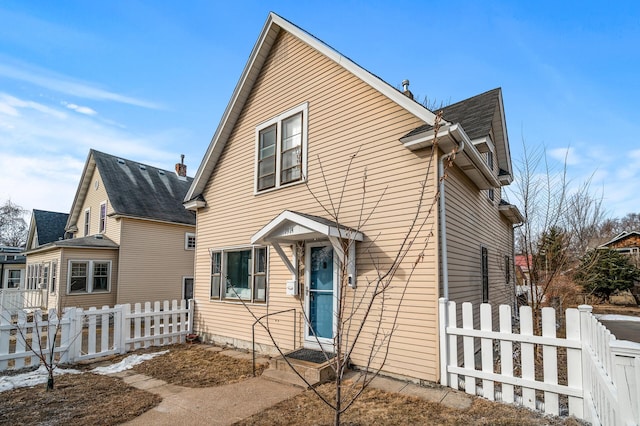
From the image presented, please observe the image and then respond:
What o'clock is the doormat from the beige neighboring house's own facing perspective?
The doormat is roughly at 10 o'clock from the beige neighboring house.

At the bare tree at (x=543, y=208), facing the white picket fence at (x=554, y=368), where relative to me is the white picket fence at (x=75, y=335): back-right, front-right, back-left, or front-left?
front-right

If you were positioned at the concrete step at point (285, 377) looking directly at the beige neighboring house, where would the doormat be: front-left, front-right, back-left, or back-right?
front-right

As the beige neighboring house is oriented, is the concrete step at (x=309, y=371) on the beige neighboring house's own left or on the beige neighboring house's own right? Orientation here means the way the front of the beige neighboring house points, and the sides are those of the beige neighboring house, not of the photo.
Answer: on the beige neighboring house's own left

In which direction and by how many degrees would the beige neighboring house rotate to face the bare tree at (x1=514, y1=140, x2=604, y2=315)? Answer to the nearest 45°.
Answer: approximately 90° to its left

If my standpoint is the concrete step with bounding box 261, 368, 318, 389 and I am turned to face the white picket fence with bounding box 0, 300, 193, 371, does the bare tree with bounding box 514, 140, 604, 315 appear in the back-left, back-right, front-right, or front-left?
back-right

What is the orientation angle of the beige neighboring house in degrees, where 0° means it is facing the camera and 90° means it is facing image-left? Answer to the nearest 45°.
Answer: approximately 45°

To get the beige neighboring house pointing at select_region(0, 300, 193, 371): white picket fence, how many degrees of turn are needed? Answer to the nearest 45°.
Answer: approximately 45° to its left
